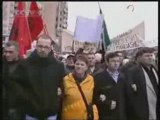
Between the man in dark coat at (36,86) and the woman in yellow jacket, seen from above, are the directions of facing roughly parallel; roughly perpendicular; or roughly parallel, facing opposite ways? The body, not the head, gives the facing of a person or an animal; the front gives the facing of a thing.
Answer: roughly parallel

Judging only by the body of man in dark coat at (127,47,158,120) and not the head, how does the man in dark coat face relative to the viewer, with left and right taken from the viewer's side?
facing the viewer and to the right of the viewer

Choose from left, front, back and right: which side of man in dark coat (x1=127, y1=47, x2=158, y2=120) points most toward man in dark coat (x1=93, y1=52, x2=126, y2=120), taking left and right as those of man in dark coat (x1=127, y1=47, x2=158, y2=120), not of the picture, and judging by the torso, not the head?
right

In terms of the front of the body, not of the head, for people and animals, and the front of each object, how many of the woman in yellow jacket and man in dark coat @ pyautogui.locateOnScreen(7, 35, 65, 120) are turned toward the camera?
2

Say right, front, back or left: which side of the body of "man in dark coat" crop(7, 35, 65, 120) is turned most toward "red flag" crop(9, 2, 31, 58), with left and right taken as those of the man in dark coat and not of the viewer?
back

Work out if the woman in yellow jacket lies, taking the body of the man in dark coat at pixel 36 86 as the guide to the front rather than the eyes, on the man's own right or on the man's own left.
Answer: on the man's own left

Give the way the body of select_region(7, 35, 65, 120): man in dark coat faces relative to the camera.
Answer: toward the camera
